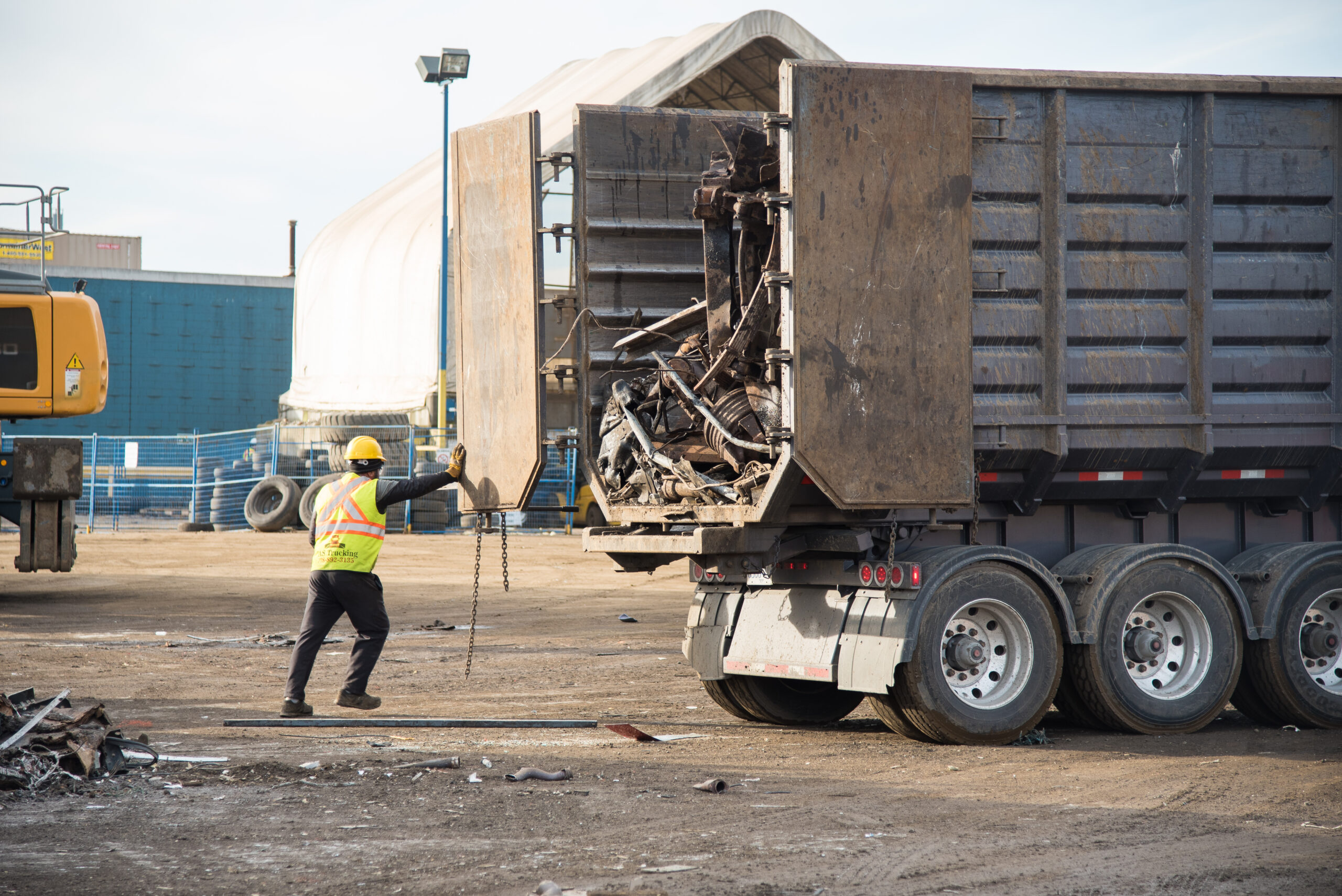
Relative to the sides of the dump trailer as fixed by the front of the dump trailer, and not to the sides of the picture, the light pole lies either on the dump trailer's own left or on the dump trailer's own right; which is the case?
on the dump trailer's own left

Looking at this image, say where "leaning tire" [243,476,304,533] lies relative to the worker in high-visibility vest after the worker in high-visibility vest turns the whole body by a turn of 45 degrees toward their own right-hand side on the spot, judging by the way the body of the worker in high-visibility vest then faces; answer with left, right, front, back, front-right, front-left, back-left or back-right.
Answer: left

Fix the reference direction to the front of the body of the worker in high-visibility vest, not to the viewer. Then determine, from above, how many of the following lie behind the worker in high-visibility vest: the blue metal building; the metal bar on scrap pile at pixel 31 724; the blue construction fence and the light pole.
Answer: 1

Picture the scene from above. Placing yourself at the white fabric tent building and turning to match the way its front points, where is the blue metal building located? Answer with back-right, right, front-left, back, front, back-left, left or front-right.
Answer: back

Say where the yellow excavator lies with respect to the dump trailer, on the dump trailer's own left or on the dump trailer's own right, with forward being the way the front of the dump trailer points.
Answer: on the dump trailer's own left

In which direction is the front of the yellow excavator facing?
to the viewer's left

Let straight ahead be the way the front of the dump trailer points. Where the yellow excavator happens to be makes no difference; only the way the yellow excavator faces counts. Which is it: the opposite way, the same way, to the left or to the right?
the opposite way

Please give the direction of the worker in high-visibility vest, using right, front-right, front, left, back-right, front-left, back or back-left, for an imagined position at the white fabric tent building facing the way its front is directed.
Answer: front-right

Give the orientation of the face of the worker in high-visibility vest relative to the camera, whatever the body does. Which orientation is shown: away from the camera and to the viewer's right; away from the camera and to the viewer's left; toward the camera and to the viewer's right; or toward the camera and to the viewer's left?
away from the camera and to the viewer's right

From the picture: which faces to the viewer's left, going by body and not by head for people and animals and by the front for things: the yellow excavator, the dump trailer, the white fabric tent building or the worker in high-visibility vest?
the yellow excavator

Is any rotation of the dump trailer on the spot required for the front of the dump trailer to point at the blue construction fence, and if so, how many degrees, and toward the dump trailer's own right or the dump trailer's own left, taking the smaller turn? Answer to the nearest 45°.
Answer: approximately 90° to the dump trailer's own left
